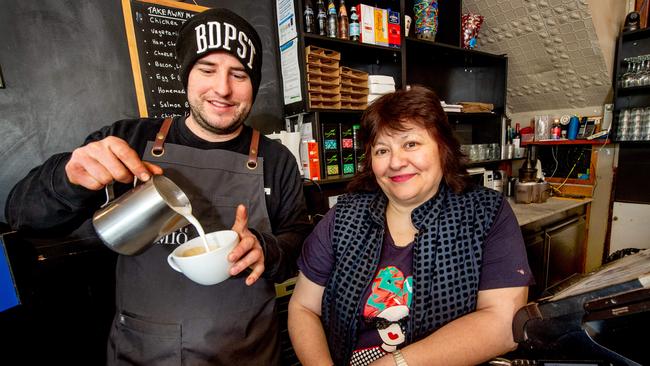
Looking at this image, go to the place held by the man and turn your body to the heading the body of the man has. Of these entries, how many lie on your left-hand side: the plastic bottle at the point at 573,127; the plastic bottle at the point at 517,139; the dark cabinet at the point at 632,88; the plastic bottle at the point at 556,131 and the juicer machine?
5

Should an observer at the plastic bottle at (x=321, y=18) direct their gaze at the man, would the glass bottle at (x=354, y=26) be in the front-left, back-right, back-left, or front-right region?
back-left

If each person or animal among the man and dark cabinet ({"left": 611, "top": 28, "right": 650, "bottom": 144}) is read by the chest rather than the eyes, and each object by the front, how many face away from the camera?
0

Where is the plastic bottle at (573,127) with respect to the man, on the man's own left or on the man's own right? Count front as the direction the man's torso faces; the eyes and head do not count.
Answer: on the man's own left

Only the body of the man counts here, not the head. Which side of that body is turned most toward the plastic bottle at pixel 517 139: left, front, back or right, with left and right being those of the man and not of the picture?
left

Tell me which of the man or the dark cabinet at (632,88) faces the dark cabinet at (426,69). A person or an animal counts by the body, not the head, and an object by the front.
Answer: the dark cabinet at (632,88)

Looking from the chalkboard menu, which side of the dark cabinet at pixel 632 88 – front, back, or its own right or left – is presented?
front

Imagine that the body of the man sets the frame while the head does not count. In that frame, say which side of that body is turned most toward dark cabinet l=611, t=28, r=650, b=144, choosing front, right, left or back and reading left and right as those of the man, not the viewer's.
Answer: left

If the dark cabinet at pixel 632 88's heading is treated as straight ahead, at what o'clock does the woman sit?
The woman is roughly at 11 o'clock from the dark cabinet.

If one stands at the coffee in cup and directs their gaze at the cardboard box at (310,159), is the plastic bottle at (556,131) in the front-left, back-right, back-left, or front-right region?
front-right

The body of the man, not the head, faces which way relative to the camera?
toward the camera

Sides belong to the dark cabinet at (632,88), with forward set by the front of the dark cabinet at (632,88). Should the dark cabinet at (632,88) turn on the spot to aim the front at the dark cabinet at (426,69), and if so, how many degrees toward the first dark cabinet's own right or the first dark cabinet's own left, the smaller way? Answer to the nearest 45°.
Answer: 0° — it already faces it

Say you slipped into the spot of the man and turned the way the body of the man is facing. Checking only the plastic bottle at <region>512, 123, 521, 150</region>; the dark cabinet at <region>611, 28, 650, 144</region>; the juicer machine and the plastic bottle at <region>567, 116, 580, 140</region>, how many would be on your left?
4

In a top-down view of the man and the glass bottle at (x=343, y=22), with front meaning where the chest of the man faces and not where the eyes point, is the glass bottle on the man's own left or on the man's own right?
on the man's own left

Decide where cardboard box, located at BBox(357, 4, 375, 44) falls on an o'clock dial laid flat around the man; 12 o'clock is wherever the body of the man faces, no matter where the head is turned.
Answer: The cardboard box is roughly at 8 o'clock from the man.
